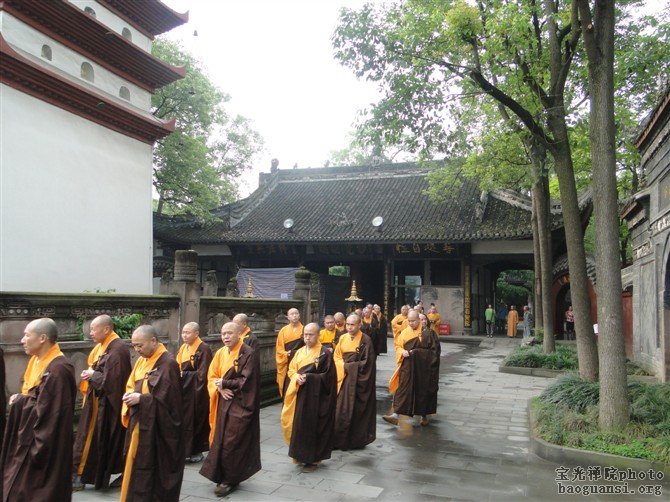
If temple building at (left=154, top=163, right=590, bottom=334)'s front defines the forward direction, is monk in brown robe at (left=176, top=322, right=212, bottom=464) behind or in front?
in front

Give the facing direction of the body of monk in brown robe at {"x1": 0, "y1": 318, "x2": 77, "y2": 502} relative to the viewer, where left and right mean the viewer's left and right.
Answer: facing to the left of the viewer

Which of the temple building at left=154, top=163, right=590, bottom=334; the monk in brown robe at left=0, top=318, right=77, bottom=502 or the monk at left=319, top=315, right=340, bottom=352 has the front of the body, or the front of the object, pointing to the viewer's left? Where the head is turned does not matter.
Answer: the monk in brown robe

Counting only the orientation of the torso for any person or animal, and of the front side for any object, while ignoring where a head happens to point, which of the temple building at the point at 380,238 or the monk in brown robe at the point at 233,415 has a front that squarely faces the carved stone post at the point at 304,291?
the temple building

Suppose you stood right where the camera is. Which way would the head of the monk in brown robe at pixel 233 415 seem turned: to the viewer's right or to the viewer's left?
to the viewer's left

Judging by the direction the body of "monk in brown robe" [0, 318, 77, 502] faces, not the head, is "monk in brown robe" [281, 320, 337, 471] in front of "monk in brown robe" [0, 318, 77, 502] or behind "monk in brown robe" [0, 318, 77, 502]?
behind

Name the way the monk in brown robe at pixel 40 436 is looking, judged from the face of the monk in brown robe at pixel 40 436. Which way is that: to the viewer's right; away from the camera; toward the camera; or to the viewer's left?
to the viewer's left

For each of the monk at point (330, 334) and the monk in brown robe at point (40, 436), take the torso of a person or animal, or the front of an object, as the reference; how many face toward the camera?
1

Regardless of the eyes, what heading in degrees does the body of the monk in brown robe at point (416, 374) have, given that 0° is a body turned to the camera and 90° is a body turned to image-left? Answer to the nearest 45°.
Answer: approximately 45°

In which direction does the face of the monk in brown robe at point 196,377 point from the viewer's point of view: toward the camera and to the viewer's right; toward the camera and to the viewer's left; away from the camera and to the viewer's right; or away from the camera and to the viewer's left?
toward the camera and to the viewer's left
